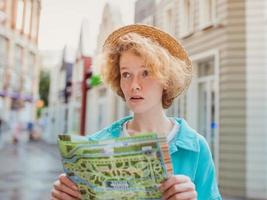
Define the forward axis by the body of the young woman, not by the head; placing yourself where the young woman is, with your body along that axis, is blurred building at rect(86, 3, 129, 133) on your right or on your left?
on your right

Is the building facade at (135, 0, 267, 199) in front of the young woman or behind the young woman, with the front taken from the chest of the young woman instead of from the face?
behind

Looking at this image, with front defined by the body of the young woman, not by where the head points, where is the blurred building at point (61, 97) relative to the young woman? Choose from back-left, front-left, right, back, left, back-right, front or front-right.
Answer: back-right

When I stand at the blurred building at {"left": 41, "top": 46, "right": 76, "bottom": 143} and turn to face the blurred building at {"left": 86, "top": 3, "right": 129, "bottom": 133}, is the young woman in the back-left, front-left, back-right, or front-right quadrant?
front-right

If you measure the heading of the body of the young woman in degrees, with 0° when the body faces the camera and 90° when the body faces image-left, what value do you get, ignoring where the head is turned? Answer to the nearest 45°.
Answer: approximately 45°
